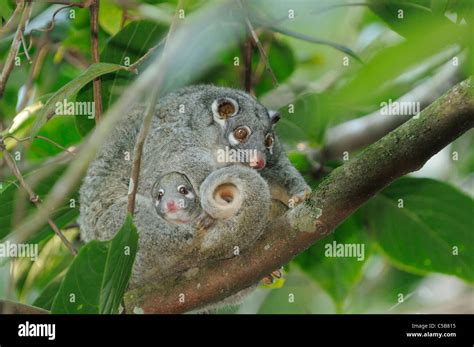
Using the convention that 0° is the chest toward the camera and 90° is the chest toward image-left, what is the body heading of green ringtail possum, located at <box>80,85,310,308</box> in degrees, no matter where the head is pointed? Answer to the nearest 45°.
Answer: approximately 315°

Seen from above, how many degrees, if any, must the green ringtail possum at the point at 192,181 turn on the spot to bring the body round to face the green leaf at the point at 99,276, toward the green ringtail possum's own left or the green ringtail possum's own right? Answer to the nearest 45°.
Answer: approximately 90° to the green ringtail possum's own right

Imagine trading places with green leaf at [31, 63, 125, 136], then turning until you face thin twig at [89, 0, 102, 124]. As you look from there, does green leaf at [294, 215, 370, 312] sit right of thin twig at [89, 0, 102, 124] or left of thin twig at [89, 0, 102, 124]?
right

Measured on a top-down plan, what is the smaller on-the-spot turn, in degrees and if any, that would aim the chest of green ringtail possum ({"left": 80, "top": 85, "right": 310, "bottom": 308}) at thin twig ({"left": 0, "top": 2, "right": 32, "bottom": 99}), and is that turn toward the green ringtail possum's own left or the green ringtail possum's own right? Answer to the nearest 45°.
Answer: approximately 90° to the green ringtail possum's own right
